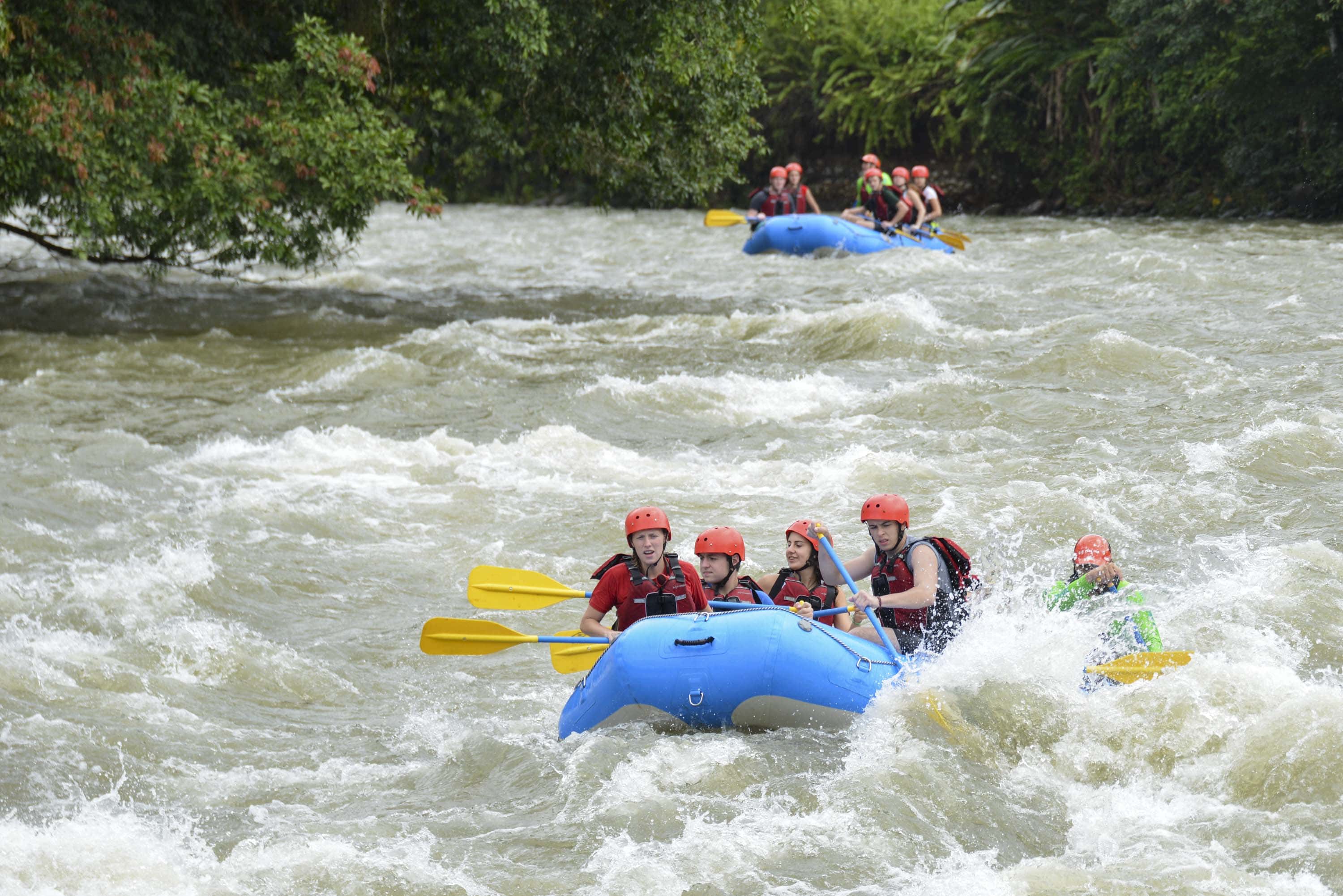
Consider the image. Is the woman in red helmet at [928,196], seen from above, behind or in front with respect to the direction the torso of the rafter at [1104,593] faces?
behind

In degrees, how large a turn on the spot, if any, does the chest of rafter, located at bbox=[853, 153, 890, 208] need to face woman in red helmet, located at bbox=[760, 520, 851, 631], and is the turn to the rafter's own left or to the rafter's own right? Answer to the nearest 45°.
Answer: approximately 45° to the rafter's own left

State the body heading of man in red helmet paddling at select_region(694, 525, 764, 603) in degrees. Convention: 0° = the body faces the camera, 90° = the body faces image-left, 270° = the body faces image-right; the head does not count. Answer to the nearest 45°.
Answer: approximately 45°

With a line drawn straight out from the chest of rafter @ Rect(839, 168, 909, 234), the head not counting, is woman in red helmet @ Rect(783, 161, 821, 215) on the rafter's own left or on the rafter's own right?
on the rafter's own right

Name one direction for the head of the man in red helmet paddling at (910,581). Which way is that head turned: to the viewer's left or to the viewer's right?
to the viewer's left

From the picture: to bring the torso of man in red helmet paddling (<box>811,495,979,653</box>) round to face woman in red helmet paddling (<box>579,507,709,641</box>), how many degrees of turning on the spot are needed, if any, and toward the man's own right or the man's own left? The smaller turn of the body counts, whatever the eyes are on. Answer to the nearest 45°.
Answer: approximately 45° to the man's own right

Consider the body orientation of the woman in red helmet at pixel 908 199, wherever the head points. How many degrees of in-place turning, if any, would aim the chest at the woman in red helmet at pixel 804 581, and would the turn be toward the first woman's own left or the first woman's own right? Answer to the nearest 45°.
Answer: approximately 45° to the first woman's own left

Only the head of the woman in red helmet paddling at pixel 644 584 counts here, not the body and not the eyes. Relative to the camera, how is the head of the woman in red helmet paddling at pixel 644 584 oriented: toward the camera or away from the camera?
toward the camera

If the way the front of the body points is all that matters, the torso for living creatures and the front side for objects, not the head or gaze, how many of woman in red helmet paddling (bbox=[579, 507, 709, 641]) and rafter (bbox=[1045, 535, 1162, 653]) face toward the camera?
2

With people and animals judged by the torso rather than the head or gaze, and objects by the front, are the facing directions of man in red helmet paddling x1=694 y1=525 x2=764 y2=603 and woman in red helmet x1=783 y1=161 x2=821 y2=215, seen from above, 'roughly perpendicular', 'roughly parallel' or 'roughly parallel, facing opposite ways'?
roughly parallel

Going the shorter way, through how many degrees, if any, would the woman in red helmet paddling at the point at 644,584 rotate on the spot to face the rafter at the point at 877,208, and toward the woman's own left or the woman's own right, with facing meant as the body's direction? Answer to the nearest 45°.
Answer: approximately 180°

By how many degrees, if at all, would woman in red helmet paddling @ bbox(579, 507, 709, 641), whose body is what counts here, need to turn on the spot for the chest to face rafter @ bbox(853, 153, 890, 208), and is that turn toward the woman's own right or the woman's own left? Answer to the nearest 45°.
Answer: approximately 180°

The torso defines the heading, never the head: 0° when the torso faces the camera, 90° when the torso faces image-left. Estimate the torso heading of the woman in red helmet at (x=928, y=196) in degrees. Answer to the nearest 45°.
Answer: approximately 45°

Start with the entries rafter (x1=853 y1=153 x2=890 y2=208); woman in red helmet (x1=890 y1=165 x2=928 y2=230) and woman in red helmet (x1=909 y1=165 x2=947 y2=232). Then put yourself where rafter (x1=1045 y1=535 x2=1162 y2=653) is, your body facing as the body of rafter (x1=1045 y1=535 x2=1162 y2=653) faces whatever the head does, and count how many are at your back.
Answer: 3

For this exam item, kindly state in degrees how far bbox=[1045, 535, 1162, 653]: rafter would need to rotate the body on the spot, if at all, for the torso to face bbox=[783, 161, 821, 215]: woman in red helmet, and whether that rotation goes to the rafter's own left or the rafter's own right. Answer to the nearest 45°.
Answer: approximately 180°
